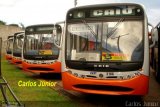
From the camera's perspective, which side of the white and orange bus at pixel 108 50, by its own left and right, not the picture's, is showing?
front

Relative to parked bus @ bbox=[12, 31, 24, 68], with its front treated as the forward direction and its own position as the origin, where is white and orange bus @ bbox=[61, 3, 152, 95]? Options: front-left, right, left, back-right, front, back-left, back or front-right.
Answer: front-left

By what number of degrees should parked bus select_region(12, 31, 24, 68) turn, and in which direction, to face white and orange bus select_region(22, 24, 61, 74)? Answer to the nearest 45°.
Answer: approximately 45° to its left

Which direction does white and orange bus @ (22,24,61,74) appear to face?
toward the camera

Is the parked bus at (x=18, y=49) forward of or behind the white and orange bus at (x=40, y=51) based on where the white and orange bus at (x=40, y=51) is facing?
behind

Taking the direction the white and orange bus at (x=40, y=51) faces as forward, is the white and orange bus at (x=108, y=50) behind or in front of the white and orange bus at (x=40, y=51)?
in front

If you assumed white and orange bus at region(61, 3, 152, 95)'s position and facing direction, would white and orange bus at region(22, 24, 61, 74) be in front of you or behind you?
behind

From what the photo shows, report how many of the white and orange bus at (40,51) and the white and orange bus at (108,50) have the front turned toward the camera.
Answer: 2
